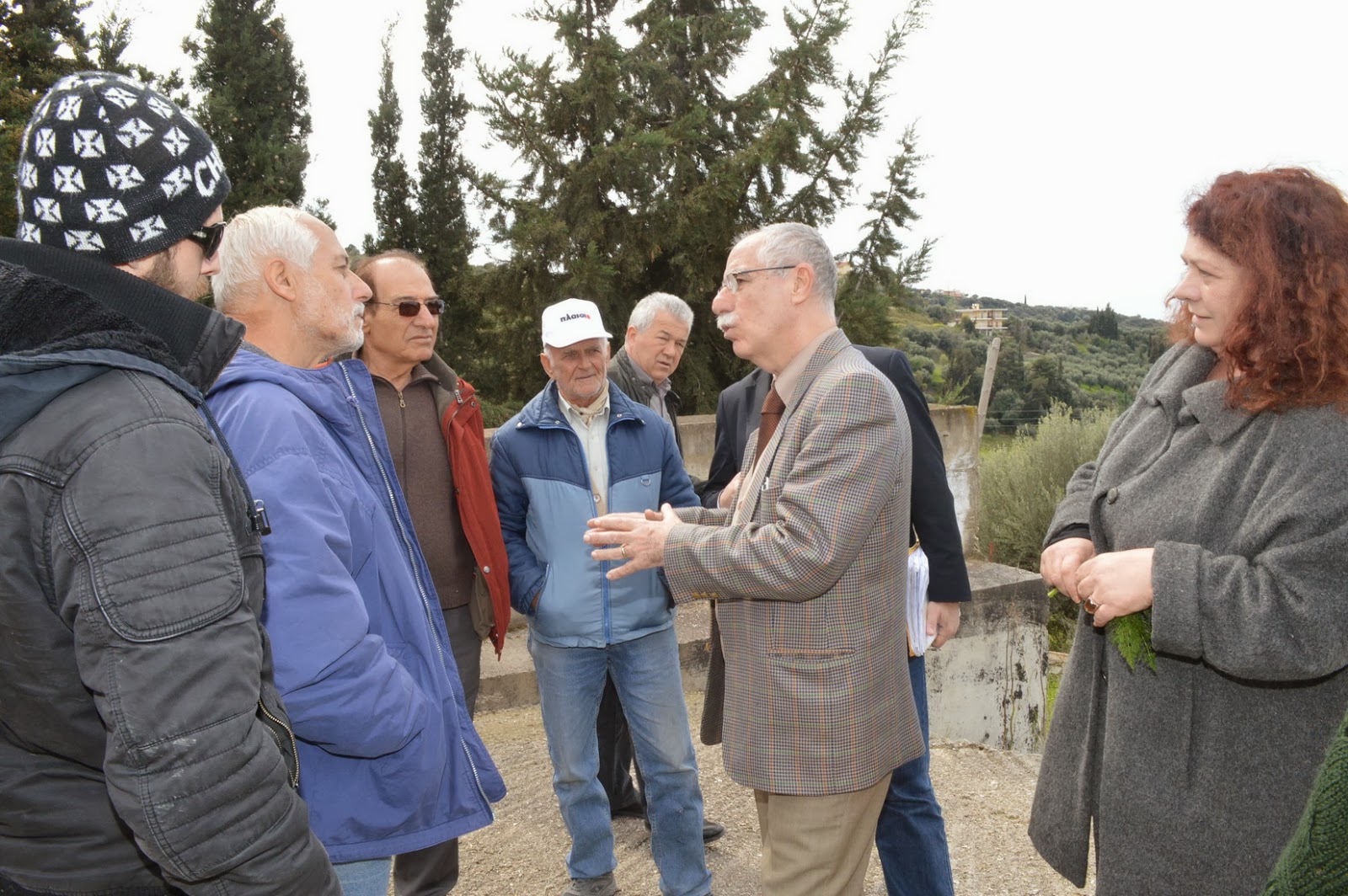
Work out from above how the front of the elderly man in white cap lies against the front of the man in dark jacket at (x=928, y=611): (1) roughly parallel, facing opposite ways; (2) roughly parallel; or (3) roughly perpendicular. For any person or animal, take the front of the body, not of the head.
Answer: roughly parallel

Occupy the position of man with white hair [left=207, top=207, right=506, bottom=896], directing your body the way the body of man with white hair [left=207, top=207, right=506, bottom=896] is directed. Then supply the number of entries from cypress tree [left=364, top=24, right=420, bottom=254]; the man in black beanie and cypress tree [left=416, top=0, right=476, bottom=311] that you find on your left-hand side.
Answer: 2

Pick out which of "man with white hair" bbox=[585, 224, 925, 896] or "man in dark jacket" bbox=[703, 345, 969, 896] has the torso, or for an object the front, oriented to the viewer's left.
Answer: the man with white hair

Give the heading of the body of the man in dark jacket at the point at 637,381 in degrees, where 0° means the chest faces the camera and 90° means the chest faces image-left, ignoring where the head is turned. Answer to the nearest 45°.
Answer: approximately 315°

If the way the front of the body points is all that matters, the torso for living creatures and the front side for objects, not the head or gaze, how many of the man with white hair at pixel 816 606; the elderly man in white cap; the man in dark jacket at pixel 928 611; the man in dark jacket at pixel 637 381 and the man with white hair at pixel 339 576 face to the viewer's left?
1

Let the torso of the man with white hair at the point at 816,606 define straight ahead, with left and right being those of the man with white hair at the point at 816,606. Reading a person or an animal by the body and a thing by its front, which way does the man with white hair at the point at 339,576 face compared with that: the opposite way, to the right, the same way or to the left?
the opposite way

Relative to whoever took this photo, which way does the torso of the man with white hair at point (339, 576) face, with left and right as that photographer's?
facing to the right of the viewer

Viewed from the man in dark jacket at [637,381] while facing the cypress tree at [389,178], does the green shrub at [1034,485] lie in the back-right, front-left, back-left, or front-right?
front-right

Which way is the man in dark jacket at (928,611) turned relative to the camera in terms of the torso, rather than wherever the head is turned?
toward the camera

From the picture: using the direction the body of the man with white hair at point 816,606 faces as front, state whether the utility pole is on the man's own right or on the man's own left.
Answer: on the man's own right

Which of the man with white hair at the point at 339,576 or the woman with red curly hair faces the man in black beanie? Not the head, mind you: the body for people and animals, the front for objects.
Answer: the woman with red curly hair

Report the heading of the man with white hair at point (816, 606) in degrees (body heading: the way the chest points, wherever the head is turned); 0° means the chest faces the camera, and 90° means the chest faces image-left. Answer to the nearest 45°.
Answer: approximately 90°

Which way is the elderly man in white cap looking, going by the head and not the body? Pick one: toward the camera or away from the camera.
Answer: toward the camera
